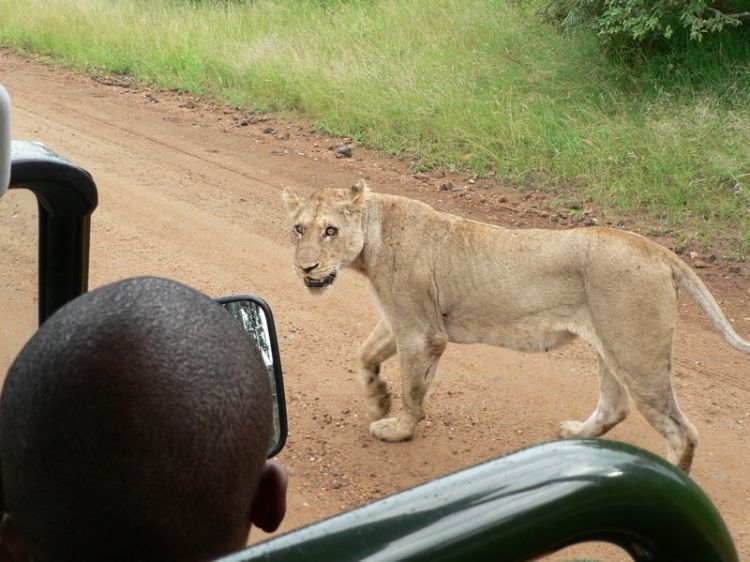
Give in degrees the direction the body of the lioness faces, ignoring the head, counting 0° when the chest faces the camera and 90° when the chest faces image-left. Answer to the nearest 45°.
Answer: approximately 90°

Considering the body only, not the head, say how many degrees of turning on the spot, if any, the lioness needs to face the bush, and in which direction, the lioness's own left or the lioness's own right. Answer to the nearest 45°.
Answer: approximately 90° to the lioness's own right
